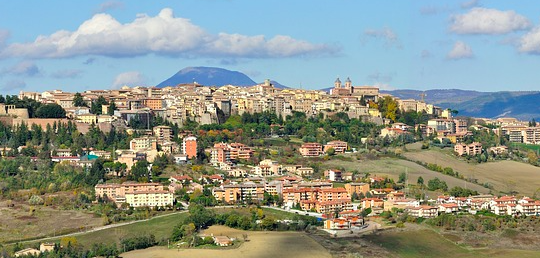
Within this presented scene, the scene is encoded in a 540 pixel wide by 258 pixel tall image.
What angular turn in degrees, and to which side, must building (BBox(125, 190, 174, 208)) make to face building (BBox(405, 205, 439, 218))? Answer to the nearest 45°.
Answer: approximately 90° to its left

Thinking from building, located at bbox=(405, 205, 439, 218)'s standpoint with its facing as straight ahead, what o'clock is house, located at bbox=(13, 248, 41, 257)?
The house is roughly at 2 o'clock from the building.

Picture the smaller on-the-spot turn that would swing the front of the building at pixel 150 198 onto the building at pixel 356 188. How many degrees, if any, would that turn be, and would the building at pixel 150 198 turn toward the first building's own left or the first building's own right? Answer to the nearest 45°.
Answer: approximately 90° to the first building's own left

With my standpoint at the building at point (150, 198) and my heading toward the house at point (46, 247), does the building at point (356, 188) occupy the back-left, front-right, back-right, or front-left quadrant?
back-left

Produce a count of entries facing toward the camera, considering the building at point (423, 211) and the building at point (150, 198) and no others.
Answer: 2

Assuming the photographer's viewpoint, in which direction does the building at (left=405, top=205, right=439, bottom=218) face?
facing the viewer

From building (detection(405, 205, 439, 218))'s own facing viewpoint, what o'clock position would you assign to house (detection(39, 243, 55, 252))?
The house is roughly at 2 o'clock from the building.

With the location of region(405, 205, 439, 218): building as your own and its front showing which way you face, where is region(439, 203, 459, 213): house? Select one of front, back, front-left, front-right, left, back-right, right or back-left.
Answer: back-left

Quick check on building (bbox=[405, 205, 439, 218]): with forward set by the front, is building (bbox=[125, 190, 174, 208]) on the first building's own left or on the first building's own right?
on the first building's own right
